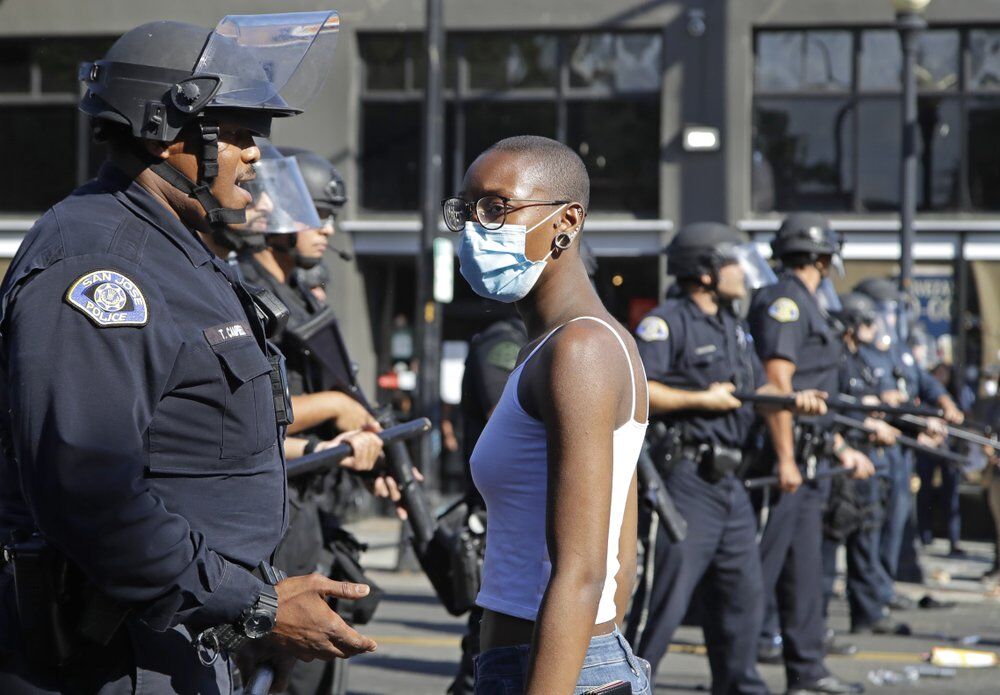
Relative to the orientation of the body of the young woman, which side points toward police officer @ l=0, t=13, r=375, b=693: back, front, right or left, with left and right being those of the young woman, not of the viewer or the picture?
front

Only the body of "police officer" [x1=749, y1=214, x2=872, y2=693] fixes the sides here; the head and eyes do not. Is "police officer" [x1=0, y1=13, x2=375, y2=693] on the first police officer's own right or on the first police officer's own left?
on the first police officer's own right

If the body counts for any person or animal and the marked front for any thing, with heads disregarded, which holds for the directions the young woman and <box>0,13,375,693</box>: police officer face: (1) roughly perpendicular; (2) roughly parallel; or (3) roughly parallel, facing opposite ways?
roughly parallel, facing opposite ways

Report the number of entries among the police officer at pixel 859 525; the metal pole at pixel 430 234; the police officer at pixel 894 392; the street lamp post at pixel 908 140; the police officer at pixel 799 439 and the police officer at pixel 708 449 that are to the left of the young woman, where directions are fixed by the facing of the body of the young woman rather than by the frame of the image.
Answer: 0

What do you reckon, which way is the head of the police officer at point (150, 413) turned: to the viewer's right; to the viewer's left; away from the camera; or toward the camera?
to the viewer's right

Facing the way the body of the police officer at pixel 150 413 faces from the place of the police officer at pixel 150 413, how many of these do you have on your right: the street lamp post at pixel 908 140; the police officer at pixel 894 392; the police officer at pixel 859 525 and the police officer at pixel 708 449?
0

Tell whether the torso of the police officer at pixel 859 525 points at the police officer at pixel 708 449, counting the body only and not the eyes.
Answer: no

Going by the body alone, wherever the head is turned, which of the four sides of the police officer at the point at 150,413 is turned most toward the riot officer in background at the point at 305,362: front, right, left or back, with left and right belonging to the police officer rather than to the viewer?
left

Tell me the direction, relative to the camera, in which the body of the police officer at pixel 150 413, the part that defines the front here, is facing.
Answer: to the viewer's right
